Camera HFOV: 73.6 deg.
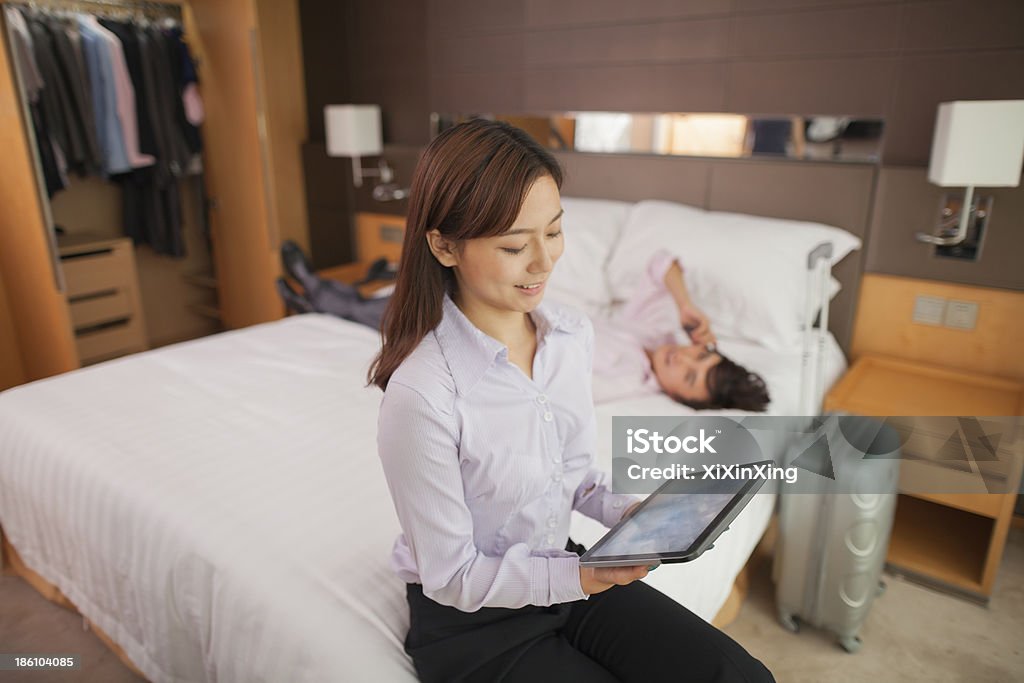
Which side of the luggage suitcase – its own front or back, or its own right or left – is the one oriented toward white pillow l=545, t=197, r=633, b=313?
back

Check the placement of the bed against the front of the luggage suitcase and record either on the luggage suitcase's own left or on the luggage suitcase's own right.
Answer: on the luggage suitcase's own right

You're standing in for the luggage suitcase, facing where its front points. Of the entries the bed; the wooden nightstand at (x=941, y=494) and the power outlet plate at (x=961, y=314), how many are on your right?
1

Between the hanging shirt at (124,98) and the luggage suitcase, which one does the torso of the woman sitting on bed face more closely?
the luggage suitcase

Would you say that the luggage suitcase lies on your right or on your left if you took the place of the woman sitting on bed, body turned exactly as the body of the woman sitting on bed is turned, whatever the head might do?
on your left

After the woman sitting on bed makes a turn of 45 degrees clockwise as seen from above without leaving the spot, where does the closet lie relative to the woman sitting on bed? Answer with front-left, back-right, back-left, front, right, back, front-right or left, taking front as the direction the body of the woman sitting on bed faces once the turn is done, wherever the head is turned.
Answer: back-right

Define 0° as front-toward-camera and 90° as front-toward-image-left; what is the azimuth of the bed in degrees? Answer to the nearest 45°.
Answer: approximately 45°

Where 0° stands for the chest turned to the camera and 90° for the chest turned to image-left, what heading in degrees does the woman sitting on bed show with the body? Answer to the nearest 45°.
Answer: approximately 315°

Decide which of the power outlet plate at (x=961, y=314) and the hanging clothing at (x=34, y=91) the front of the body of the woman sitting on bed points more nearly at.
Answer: the power outlet plate

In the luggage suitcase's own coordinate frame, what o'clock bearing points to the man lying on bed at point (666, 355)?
The man lying on bed is roughly at 5 o'clock from the luggage suitcase.

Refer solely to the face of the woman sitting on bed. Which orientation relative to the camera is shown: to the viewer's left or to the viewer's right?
to the viewer's right

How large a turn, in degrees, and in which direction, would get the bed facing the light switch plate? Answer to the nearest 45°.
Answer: approximately 135° to its left

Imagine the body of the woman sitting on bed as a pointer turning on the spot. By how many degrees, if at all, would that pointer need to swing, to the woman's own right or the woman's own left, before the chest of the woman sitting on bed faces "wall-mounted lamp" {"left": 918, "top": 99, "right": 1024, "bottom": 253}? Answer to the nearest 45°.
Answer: approximately 90° to the woman's own left

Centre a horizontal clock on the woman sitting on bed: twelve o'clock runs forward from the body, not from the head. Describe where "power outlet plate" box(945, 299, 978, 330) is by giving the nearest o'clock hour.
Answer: The power outlet plate is roughly at 9 o'clock from the woman sitting on bed.

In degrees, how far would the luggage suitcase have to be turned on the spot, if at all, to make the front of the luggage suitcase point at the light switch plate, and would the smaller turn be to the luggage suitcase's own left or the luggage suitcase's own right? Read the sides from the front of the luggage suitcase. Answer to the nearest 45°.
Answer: approximately 135° to the luggage suitcase's own left
